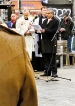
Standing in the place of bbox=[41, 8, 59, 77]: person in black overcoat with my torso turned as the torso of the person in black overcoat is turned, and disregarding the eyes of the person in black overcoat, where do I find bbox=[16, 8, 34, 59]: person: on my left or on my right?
on my right

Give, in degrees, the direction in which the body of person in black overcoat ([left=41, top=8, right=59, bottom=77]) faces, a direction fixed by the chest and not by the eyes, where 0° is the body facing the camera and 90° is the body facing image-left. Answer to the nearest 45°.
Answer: approximately 45°
